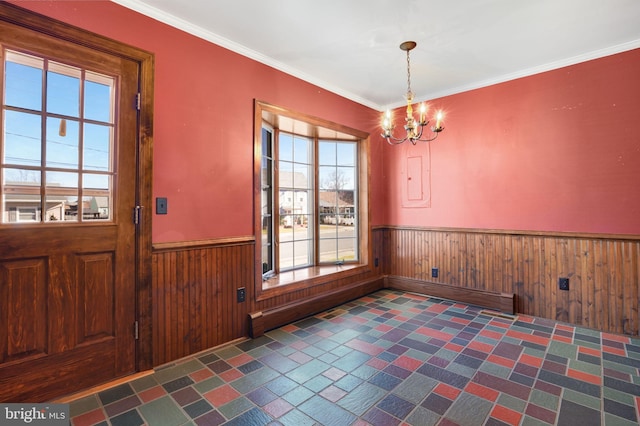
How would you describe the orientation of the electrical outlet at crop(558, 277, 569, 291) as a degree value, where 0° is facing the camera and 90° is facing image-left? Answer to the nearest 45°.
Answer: approximately 0°

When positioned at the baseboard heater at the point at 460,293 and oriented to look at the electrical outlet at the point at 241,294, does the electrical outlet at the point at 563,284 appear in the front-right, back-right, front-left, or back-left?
back-left

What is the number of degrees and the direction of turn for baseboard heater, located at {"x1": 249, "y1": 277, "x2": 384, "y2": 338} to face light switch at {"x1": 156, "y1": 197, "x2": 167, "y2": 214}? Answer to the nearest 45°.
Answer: approximately 90° to its right

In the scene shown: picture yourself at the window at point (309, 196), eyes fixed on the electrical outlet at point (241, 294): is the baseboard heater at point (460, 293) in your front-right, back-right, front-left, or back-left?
back-left

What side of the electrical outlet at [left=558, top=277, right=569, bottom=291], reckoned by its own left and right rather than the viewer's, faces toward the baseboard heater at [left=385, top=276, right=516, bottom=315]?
right

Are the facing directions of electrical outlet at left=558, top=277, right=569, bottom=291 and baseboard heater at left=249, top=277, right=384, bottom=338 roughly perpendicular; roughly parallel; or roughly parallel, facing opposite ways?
roughly perpendicular

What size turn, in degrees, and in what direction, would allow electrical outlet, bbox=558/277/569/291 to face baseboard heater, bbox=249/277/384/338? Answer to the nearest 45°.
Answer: approximately 45° to its right

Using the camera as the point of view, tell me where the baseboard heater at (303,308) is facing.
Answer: facing the viewer and to the right of the viewer

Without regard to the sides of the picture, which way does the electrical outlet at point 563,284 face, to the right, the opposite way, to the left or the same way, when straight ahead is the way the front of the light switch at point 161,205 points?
to the right

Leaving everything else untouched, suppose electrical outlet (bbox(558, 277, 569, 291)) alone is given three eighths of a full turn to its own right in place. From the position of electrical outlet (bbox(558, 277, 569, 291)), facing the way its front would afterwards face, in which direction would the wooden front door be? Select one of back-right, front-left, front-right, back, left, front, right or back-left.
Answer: left
